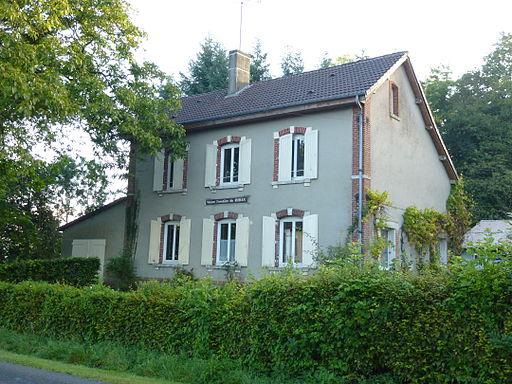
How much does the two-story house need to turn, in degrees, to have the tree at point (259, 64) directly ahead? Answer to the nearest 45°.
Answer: approximately 135° to its right

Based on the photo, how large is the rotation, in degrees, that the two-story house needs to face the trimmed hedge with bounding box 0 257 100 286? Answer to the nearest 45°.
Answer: approximately 45° to its right

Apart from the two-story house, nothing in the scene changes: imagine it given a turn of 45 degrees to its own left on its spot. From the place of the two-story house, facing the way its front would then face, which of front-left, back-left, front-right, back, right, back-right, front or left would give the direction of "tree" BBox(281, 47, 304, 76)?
back

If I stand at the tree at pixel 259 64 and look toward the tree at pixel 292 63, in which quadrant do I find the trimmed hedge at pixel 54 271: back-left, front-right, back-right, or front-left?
back-right

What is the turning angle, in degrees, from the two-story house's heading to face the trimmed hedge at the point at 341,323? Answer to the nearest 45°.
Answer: approximately 45° to its left

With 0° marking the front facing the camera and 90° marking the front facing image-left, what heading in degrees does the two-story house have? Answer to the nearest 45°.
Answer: approximately 45°

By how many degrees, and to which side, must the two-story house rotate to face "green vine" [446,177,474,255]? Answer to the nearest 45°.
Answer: approximately 135° to its left

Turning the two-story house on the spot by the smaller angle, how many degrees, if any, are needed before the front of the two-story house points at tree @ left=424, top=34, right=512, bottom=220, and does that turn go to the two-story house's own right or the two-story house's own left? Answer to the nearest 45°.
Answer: approximately 180°

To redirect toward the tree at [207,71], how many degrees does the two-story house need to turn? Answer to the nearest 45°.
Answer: approximately 135° to its right
